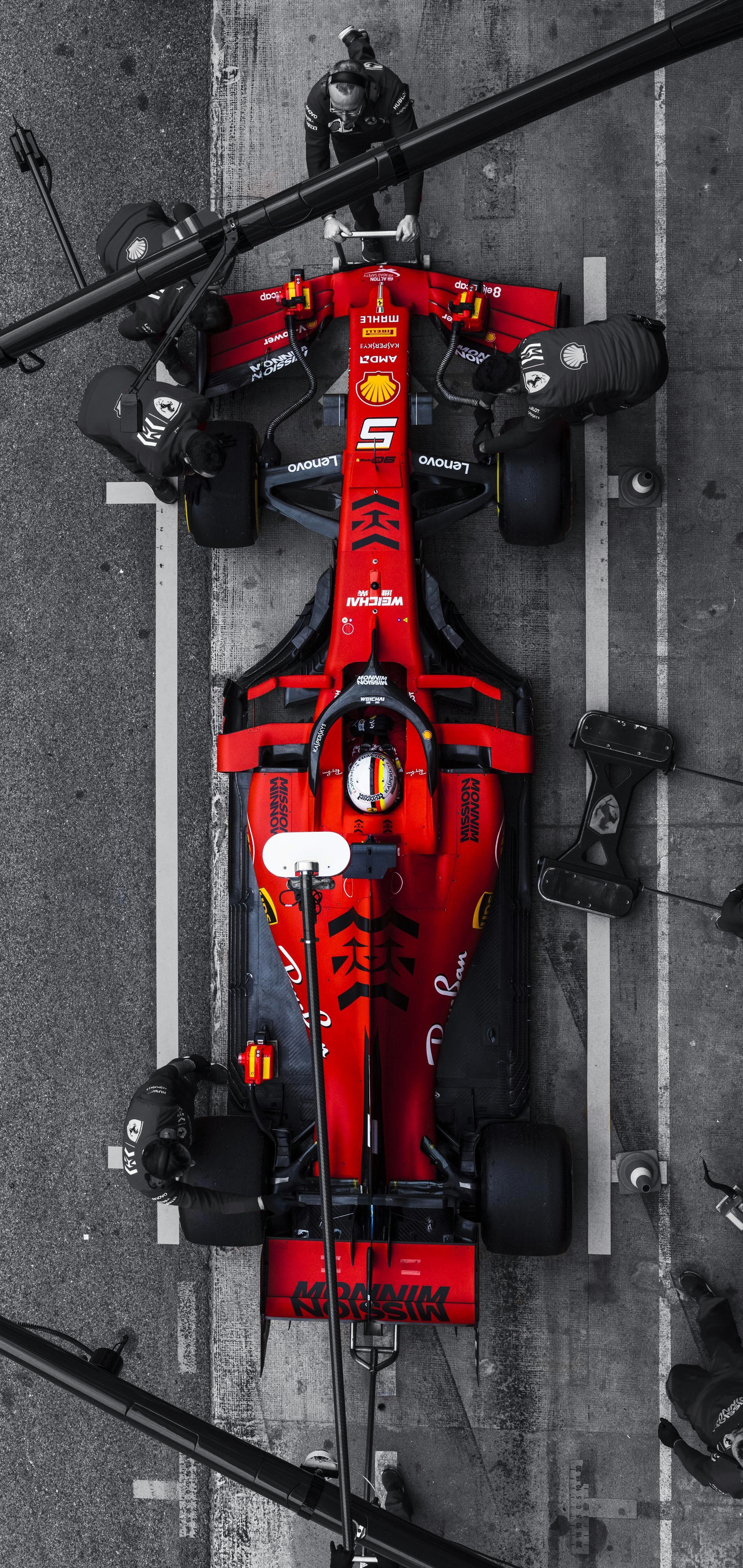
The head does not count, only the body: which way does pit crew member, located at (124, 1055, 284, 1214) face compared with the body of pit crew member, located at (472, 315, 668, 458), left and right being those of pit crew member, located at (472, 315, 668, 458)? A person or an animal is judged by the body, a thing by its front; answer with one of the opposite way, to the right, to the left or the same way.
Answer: the opposite way

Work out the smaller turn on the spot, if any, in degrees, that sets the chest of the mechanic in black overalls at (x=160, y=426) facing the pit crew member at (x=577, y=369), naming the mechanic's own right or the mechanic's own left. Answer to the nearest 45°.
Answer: approximately 45° to the mechanic's own left

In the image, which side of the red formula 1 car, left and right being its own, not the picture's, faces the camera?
back

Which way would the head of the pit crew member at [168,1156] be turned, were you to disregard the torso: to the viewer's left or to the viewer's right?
to the viewer's right

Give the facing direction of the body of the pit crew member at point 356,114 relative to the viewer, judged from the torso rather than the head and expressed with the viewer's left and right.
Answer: facing the viewer

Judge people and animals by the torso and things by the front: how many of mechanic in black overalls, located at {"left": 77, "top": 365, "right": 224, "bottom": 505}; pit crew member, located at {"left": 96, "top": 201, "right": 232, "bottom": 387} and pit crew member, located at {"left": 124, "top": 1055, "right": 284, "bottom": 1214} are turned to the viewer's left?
0

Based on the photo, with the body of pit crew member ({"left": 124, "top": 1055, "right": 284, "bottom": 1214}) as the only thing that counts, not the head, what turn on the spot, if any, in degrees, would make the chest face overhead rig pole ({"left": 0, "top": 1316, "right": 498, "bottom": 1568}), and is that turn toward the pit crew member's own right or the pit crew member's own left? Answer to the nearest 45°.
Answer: approximately 90° to the pit crew member's own right

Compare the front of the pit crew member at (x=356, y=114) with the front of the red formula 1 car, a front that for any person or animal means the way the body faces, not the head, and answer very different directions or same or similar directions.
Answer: very different directions

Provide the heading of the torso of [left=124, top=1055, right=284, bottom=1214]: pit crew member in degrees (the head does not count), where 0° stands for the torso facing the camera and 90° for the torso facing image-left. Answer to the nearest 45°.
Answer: approximately 270°

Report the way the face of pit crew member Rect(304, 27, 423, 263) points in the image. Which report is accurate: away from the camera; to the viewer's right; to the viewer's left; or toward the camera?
toward the camera

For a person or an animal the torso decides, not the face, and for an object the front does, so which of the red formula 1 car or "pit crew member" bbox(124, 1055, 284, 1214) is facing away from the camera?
the red formula 1 car

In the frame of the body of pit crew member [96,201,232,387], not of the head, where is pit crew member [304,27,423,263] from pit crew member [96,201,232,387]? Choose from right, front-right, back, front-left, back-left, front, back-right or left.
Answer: front

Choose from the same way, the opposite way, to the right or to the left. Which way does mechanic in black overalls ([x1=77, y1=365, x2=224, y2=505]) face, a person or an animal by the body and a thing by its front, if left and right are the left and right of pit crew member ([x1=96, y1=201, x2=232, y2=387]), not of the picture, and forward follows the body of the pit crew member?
the same way
